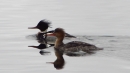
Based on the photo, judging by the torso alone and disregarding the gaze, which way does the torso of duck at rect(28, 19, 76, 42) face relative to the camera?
to the viewer's left

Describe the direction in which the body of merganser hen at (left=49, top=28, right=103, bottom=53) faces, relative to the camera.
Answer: to the viewer's left

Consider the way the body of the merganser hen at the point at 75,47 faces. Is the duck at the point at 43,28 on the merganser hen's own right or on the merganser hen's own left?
on the merganser hen's own right

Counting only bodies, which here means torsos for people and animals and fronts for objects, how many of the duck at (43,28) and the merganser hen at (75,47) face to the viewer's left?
2
